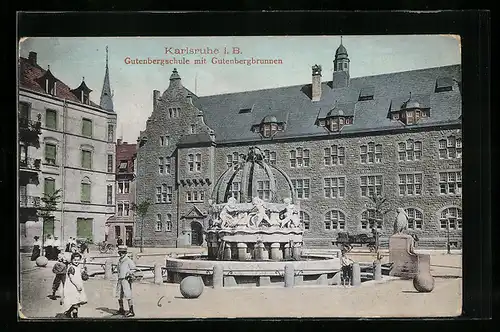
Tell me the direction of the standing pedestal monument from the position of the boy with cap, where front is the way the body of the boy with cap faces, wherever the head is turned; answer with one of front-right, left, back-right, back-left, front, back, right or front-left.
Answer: back-left

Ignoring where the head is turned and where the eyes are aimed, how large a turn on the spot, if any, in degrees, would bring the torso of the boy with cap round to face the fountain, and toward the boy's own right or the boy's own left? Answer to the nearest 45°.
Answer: approximately 135° to the boy's own left

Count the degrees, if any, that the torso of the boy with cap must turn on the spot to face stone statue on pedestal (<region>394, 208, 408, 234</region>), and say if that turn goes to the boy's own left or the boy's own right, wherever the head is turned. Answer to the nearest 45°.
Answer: approximately 135° to the boy's own left

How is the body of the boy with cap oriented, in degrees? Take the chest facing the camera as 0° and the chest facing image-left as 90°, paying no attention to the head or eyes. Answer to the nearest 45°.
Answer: approximately 45°
